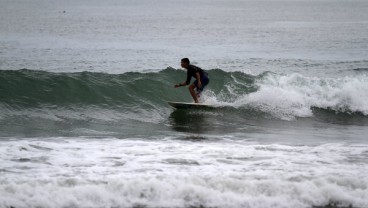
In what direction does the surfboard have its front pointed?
to the viewer's left
